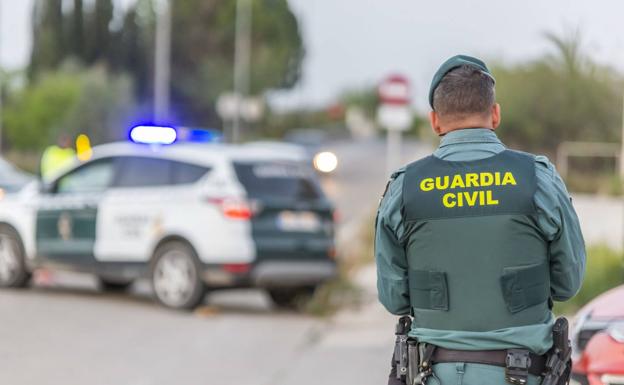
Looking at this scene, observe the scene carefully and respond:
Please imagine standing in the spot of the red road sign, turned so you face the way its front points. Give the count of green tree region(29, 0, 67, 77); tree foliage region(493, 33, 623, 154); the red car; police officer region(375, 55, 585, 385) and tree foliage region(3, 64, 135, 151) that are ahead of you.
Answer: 2

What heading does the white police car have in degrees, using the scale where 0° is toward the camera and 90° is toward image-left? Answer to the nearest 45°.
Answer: approximately 135°

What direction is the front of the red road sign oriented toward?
toward the camera

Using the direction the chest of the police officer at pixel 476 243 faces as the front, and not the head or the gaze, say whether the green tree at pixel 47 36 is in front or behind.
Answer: in front

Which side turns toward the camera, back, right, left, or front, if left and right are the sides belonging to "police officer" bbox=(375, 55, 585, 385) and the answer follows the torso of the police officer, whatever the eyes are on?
back

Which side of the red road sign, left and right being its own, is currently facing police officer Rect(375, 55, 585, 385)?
front

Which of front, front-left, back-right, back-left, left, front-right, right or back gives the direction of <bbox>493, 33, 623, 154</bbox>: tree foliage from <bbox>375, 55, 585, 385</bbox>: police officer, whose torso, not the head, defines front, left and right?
front

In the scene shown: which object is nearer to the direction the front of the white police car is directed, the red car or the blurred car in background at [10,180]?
the blurred car in background

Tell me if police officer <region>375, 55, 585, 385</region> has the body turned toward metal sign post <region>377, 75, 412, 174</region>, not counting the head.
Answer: yes

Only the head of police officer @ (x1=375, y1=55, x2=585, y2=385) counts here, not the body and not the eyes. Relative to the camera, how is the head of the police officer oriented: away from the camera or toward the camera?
away from the camera

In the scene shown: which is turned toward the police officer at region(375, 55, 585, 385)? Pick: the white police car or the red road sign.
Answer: the red road sign

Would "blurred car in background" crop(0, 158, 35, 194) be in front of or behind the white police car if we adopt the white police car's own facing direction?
in front

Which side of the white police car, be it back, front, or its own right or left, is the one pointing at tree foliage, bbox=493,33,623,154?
right

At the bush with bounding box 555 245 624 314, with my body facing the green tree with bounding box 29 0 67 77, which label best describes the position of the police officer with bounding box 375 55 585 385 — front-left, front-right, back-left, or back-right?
back-left

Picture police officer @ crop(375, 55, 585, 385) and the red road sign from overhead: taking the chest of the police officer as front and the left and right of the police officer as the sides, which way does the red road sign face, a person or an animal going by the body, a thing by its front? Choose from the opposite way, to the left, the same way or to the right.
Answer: the opposite way
